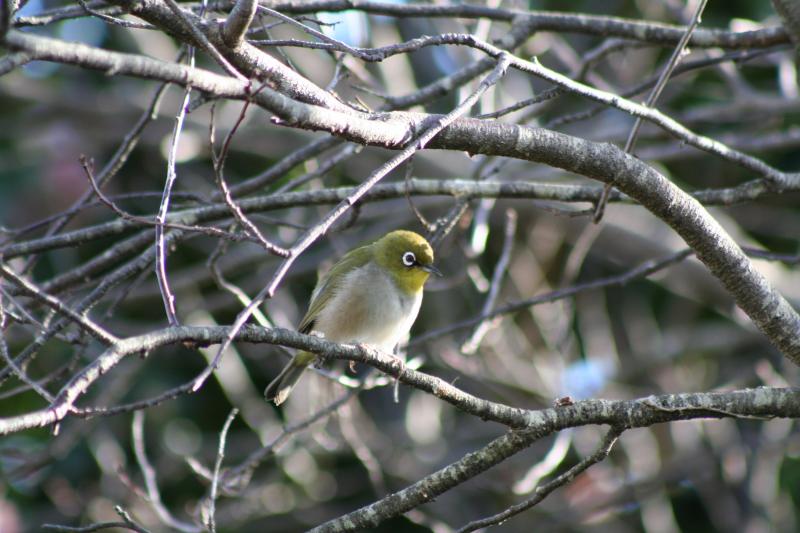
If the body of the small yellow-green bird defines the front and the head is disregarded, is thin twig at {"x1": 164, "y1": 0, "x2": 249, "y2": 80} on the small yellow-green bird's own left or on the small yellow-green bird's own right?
on the small yellow-green bird's own right

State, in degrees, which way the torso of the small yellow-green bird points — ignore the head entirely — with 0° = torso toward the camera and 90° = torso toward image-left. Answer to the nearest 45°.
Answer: approximately 315°

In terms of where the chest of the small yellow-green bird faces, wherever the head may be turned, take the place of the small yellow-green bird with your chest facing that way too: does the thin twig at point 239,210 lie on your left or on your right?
on your right
